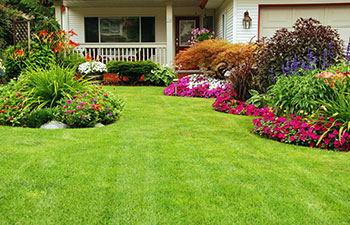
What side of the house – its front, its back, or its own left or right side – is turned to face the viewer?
front

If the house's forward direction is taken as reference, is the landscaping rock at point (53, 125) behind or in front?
in front

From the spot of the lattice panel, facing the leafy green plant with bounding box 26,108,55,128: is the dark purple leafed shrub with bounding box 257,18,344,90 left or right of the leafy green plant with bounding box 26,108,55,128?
left

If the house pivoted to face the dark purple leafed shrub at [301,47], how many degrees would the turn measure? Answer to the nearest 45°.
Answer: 0° — it already faces it

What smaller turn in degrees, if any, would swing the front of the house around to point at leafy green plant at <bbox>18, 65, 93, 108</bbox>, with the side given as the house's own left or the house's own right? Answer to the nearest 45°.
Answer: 0° — it already faces it

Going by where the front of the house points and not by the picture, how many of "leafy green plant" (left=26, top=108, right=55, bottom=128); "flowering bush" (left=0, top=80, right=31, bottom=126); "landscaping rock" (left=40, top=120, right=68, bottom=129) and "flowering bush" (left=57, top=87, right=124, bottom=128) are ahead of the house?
4

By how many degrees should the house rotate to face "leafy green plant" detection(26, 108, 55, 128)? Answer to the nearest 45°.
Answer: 0° — it already faces it

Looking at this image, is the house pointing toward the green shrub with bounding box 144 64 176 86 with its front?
yes

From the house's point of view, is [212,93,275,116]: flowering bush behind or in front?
in front

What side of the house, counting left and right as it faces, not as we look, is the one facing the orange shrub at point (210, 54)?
front

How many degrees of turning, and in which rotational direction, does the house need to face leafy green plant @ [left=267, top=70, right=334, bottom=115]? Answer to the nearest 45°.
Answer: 0° — it already faces it

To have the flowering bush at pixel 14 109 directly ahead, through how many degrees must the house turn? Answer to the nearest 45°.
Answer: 0° — it already faces it
